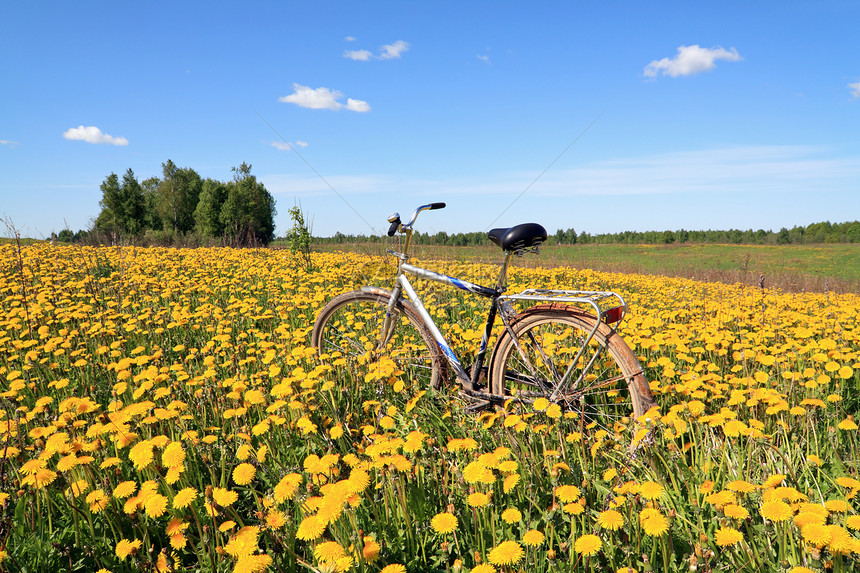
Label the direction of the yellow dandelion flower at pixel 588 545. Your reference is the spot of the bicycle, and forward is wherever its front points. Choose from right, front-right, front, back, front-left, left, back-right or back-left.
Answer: back-left

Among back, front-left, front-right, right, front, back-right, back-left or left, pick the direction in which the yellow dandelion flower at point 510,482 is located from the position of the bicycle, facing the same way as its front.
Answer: back-left

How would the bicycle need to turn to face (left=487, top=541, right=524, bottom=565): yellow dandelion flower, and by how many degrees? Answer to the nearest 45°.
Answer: approximately 135° to its left

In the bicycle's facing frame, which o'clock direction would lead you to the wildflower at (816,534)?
The wildflower is roughly at 7 o'clock from the bicycle.

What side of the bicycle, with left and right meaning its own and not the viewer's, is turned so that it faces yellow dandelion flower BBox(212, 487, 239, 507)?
left

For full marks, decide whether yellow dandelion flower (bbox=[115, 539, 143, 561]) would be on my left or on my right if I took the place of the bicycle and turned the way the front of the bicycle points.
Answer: on my left

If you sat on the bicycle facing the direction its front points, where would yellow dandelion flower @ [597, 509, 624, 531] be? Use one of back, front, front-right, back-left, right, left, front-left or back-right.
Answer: back-left

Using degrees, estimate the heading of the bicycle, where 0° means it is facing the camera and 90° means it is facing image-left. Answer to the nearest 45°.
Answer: approximately 135°

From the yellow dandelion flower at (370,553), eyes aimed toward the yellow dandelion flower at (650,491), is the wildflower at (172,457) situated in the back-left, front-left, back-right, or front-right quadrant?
back-left

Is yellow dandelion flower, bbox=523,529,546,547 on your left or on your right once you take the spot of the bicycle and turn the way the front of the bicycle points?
on your left

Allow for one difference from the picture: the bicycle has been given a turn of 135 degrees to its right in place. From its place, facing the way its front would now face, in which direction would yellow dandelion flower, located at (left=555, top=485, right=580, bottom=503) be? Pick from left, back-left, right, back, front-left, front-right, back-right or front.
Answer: right

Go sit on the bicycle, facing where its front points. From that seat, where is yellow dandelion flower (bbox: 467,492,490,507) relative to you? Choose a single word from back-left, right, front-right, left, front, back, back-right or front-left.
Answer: back-left

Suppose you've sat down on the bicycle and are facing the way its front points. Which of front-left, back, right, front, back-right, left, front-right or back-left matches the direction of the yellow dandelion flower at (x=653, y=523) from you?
back-left

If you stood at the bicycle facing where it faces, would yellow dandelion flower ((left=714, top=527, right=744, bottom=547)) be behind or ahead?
behind

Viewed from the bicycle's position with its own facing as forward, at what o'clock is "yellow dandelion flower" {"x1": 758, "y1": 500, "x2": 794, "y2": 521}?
The yellow dandelion flower is roughly at 7 o'clock from the bicycle.

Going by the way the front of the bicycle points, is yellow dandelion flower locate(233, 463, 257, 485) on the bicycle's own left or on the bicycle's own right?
on the bicycle's own left

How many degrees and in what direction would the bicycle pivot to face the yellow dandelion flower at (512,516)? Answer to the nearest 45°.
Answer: approximately 135° to its left
